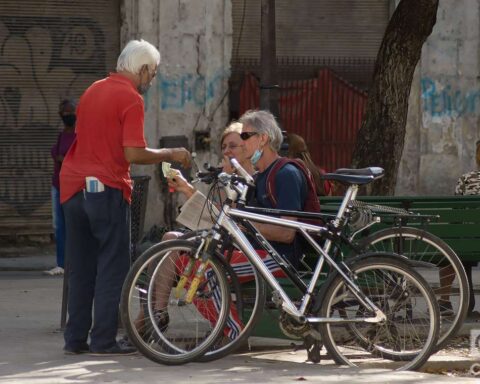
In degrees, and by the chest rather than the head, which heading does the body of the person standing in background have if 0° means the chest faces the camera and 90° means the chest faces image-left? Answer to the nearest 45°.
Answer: approximately 45°

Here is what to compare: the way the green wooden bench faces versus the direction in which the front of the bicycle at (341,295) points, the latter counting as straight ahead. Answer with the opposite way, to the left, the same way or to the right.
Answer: to the left

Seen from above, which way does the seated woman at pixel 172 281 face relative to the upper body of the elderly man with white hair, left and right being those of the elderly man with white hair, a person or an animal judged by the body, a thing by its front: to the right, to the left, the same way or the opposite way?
the opposite way

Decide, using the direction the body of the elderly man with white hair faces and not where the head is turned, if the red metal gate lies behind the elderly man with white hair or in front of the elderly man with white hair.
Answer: in front

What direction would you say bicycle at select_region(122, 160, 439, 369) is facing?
to the viewer's left

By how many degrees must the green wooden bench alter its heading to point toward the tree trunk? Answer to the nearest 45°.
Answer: approximately 180°

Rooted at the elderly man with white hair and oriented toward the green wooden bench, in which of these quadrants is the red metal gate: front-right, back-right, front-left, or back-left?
front-left

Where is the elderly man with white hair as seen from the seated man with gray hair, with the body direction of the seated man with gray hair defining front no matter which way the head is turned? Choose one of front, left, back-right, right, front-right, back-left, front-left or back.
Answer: front

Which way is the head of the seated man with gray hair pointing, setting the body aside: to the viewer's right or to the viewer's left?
to the viewer's left

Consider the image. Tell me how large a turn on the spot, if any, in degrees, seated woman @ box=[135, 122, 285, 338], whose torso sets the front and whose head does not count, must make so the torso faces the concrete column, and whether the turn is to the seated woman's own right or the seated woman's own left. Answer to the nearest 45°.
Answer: approximately 135° to the seated woman's own right

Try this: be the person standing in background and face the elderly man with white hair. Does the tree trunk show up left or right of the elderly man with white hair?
left

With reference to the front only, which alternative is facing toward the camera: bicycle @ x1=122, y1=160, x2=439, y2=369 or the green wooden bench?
the green wooden bench

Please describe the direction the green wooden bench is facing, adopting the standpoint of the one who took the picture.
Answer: facing the viewer

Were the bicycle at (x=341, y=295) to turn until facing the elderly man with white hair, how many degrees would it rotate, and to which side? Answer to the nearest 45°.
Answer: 0° — it already faces them
